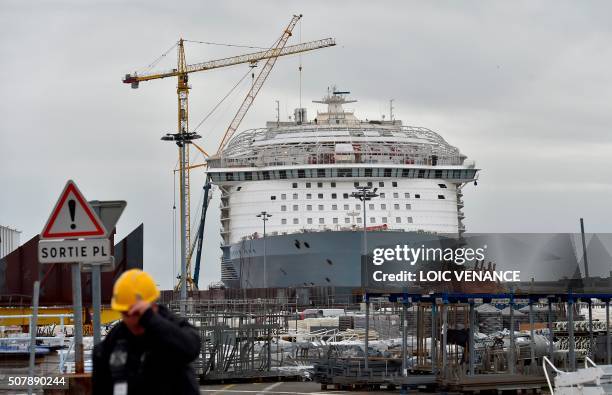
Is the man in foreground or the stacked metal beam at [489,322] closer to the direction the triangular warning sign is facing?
the man in foreground

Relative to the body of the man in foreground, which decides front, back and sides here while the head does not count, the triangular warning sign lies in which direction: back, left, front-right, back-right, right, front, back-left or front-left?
back-right

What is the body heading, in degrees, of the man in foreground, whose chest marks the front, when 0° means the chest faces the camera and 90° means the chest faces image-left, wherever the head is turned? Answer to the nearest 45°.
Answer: approximately 45°

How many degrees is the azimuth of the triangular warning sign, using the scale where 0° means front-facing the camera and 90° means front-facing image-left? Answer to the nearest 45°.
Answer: approximately 0°

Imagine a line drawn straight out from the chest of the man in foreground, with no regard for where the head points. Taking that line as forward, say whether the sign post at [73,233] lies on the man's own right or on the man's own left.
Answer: on the man's own right

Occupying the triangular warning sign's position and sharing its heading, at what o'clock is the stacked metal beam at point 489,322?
The stacked metal beam is roughly at 7 o'clock from the triangular warning sign.
